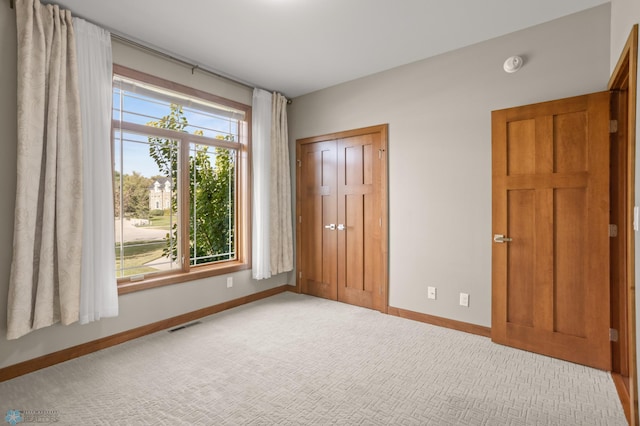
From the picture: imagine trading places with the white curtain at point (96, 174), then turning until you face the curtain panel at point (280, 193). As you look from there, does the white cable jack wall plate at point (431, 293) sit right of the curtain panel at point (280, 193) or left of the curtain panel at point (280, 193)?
right

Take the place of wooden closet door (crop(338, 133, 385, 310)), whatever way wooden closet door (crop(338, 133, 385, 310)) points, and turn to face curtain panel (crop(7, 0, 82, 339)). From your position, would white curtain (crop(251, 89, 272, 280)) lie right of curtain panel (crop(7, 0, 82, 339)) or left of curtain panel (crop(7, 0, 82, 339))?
right

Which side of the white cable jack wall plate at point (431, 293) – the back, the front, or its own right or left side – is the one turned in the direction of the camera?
front

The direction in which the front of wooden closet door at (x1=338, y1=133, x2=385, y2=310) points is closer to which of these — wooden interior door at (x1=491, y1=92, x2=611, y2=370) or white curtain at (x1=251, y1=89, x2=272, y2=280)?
the white curtain

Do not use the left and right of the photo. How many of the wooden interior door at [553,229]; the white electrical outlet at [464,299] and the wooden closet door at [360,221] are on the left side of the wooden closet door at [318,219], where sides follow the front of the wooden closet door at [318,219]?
3

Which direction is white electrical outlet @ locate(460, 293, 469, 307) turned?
toward the camera

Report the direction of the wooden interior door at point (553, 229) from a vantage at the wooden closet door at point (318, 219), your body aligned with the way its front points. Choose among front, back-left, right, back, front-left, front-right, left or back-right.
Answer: left

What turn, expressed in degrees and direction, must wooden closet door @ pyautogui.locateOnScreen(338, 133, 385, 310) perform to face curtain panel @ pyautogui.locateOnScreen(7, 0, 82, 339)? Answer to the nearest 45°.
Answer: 0° — it already faces it

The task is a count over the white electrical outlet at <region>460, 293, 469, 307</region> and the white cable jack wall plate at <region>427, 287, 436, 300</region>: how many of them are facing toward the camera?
2

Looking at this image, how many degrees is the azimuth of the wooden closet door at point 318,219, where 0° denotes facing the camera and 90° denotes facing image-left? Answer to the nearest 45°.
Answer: approximately 45°

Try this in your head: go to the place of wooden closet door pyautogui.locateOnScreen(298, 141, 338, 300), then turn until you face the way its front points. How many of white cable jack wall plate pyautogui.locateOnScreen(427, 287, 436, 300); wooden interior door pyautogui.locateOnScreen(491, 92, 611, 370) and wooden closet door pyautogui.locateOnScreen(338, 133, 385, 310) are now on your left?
3

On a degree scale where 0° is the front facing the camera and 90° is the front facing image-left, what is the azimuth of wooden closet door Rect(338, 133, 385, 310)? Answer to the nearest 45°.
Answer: approximately 45°
